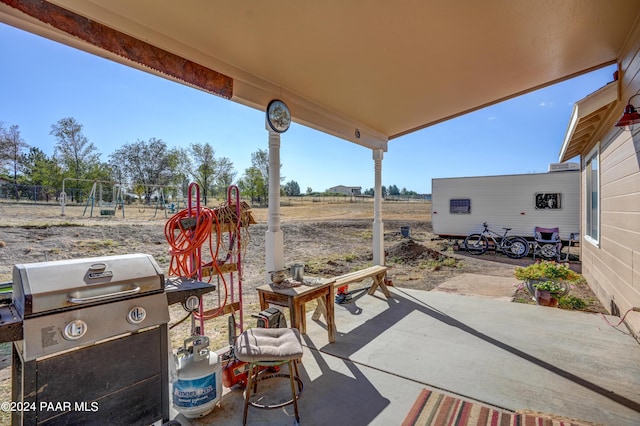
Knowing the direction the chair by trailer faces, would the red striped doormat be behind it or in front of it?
in front

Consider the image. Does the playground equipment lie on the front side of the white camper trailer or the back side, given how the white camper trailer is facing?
on the front side

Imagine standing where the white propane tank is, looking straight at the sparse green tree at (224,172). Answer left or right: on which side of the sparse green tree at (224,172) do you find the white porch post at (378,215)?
right

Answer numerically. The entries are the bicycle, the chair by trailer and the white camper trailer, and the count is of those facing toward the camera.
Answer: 1

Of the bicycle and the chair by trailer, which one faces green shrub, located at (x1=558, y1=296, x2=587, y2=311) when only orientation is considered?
the chair by trailer

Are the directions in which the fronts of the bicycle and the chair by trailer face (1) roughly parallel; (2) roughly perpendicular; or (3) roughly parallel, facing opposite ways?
roughly perpendicular

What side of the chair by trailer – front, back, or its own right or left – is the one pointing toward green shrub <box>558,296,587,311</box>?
front

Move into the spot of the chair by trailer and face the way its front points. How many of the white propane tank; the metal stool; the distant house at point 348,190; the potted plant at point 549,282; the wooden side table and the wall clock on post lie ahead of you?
5

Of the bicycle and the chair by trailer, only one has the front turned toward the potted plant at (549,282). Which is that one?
the chair by trailer
